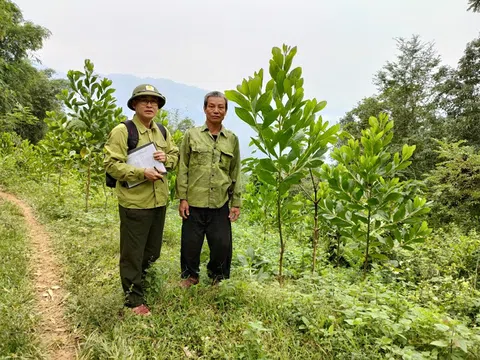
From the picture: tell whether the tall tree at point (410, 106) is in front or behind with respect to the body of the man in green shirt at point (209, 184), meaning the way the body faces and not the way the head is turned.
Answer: behind

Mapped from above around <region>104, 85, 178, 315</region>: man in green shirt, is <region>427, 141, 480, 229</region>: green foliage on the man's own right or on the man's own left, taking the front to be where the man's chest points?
on the man's own left

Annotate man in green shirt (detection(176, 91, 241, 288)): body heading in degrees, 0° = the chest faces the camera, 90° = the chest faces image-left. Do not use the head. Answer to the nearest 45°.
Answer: approximately 0°

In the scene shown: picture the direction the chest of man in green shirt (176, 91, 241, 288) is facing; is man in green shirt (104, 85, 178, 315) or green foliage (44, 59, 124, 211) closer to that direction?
the man in green shirt

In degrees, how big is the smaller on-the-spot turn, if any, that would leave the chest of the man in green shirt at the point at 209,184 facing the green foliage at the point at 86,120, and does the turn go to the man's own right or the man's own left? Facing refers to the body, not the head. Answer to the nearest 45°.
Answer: approximately 135° to the man's own right
